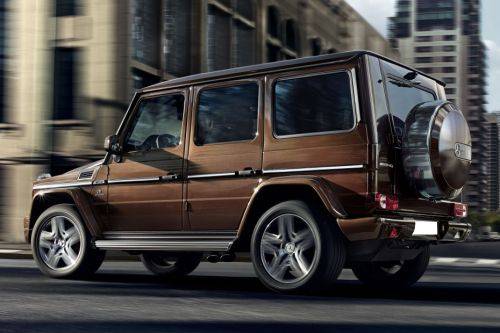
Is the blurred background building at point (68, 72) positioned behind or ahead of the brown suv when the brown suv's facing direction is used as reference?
ahead

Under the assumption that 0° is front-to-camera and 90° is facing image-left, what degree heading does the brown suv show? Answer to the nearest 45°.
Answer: approximately 135°
